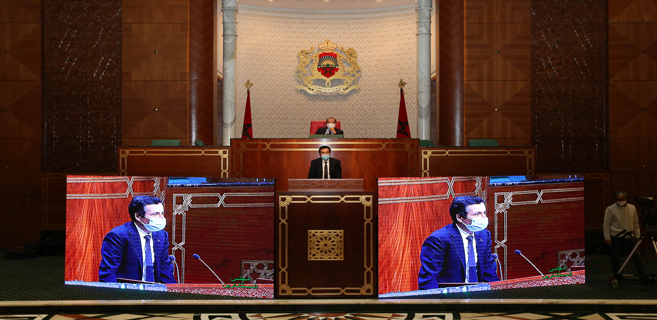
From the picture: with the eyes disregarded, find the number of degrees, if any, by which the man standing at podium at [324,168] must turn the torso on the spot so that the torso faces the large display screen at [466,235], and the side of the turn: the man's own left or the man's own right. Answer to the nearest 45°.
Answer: approximately 45° to the man's own left

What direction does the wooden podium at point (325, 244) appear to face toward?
toward the camera

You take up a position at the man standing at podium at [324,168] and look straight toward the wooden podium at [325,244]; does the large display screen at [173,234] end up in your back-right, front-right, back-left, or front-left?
front-right

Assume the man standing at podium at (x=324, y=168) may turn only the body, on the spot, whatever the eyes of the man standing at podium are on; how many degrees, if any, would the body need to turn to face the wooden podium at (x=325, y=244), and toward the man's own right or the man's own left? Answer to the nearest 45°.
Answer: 0° — they already face it

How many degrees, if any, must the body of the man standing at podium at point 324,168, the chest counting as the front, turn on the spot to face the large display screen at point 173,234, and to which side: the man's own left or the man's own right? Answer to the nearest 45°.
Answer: approximately 45° to the man's own right

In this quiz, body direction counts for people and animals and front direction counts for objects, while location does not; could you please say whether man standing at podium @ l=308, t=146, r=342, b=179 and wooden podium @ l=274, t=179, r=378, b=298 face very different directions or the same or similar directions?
same or similar directions

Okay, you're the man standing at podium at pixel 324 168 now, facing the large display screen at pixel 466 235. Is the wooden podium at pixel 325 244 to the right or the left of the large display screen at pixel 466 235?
right

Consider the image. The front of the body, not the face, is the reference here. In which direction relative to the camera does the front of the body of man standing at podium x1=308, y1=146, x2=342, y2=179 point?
toward the camera

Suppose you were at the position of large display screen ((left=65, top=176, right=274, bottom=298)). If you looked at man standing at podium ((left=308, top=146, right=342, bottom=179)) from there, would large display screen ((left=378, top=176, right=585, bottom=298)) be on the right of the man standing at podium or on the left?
right

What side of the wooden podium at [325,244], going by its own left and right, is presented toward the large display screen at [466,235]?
left

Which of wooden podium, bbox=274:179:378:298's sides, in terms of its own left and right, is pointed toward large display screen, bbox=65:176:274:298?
right

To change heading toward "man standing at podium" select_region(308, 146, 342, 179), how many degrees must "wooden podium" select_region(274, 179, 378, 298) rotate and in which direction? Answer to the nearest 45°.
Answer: approximately 180°

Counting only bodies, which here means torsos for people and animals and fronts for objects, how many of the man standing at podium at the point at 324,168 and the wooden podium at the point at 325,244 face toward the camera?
2
